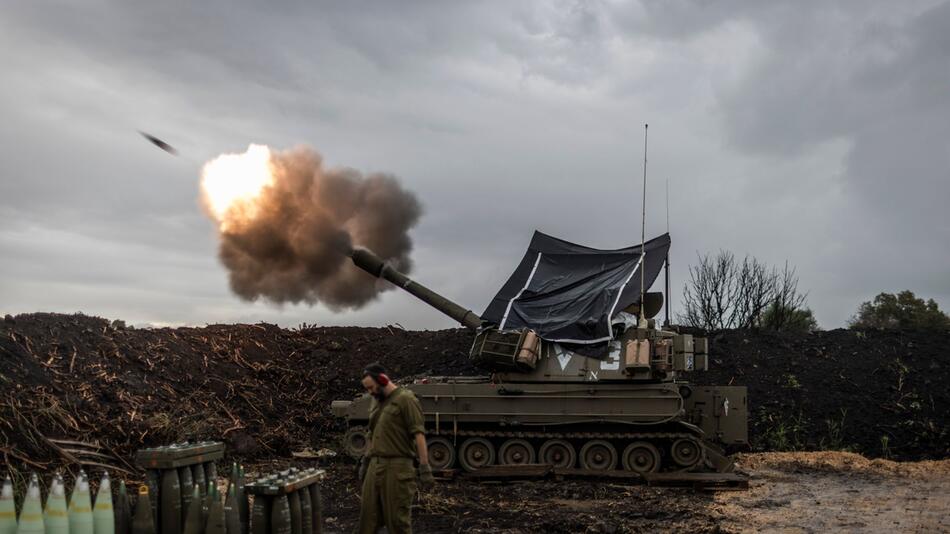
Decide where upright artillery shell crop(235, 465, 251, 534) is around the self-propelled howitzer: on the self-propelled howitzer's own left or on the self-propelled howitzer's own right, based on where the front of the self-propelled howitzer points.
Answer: on the self-propelled howitzer's own left

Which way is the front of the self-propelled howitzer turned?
to the viewer's left

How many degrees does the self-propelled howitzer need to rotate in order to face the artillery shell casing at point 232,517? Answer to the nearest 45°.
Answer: approximately 90° to its left

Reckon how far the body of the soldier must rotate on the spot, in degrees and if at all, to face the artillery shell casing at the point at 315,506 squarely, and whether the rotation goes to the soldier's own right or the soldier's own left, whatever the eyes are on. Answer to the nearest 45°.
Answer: approximately 45° to the soldier's own right

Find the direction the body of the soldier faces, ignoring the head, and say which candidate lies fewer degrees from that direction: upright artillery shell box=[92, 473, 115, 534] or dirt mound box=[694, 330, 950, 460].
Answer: the upright artillery shell

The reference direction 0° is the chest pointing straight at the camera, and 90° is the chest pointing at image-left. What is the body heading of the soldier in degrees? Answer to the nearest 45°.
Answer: approximately 45°

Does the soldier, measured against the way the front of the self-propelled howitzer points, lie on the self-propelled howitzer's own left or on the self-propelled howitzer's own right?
on the self-propelled howitzer's own left

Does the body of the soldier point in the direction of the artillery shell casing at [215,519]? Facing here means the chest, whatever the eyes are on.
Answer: yes
